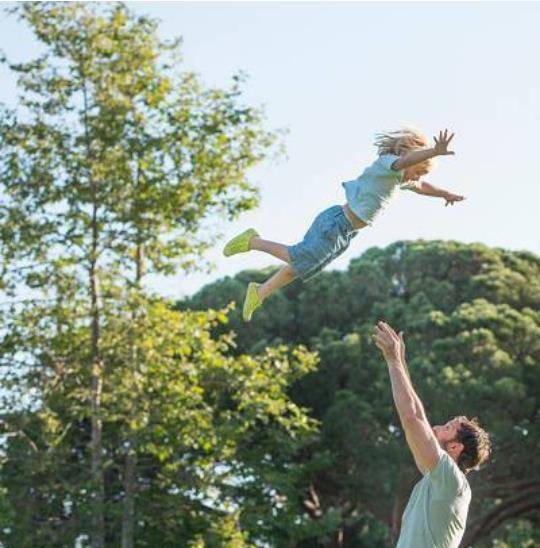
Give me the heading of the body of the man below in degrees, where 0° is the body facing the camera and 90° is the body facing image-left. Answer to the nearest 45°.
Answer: approximately 90°
